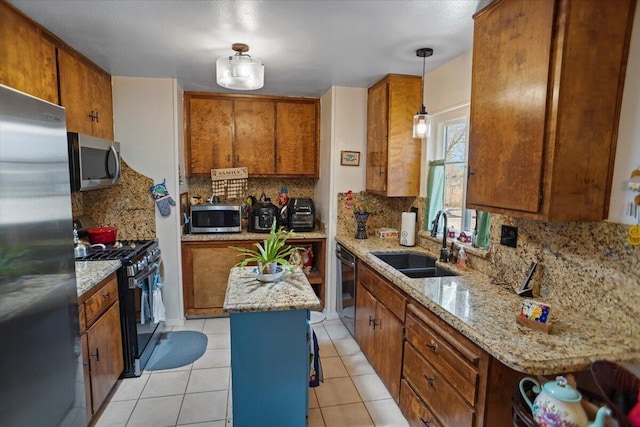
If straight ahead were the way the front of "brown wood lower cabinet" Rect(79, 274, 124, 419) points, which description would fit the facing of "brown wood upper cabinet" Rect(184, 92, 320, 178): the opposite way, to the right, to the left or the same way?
to the right

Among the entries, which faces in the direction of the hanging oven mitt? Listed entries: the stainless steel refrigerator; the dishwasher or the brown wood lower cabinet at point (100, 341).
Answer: the dishwasher

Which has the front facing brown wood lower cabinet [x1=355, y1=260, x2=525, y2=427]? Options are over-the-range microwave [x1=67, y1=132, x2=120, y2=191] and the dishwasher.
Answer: the over-the-range microwave

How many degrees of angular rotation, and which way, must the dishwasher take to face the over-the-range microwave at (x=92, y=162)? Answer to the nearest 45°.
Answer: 0° — it already faces it

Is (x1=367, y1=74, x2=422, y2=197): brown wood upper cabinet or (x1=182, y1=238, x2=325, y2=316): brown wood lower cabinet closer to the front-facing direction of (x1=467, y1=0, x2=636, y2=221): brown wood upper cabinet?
the brown wood lower cabinet

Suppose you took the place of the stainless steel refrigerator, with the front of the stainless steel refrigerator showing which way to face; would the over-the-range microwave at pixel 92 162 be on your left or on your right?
on your left

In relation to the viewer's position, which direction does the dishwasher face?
facing to the left of the viewer

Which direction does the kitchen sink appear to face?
to the viewer's left

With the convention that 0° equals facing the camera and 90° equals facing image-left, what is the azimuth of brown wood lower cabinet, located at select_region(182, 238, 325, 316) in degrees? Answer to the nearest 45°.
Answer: approximately 0°

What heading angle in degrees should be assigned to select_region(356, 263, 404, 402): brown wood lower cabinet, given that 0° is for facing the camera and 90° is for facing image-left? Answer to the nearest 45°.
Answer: approximately 45°
